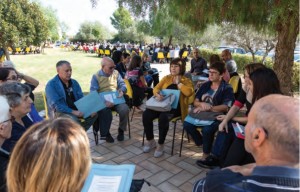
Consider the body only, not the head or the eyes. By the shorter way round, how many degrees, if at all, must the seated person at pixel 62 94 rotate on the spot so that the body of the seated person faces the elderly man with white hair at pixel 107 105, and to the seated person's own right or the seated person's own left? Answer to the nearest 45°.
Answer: approximately 90° to the seated person's own left

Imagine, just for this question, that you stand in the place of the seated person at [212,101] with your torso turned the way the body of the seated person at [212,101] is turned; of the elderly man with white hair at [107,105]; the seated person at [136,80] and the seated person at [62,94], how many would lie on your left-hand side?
0

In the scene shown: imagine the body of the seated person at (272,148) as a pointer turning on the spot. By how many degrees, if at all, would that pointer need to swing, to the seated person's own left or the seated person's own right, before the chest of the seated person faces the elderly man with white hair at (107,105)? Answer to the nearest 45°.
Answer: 0° — they already face them

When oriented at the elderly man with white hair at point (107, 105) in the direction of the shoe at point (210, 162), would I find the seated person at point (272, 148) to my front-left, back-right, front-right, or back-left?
front-right

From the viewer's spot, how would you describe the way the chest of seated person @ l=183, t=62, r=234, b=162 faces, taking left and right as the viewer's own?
facing the viewer and to the left of the viewer

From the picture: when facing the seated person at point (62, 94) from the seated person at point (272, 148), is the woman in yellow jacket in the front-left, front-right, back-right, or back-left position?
front-right

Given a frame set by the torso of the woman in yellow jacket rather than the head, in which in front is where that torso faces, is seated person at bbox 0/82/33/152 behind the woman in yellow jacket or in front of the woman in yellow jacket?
in front

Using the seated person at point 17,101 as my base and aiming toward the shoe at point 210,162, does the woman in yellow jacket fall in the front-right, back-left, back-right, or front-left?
front-left

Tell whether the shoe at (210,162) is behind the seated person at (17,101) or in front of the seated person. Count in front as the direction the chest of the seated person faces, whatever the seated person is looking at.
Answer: in front

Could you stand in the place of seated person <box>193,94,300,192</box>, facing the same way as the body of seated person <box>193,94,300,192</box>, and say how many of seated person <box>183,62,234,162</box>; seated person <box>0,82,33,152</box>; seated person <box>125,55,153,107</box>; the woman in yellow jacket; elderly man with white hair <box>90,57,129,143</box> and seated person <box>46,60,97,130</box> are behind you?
0

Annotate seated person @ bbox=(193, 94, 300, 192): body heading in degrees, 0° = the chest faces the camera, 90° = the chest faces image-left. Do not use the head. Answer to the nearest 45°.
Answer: approximately 135°

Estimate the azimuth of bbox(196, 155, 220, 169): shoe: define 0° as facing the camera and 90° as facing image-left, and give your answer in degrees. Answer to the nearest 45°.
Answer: approximately 90°

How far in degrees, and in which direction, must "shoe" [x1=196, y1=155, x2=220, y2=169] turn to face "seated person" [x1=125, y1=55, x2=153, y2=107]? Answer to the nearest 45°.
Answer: approximately 45° to its right

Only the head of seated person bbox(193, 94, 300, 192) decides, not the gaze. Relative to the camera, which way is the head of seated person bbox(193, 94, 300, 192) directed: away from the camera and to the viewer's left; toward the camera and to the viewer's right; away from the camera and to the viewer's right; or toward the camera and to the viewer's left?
away from the camera and to the viewer's left

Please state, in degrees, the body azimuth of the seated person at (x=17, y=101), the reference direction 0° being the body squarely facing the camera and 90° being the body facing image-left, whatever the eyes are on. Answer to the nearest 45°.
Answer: approximately 270°

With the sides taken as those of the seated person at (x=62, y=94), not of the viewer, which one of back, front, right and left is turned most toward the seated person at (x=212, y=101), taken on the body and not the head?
front
